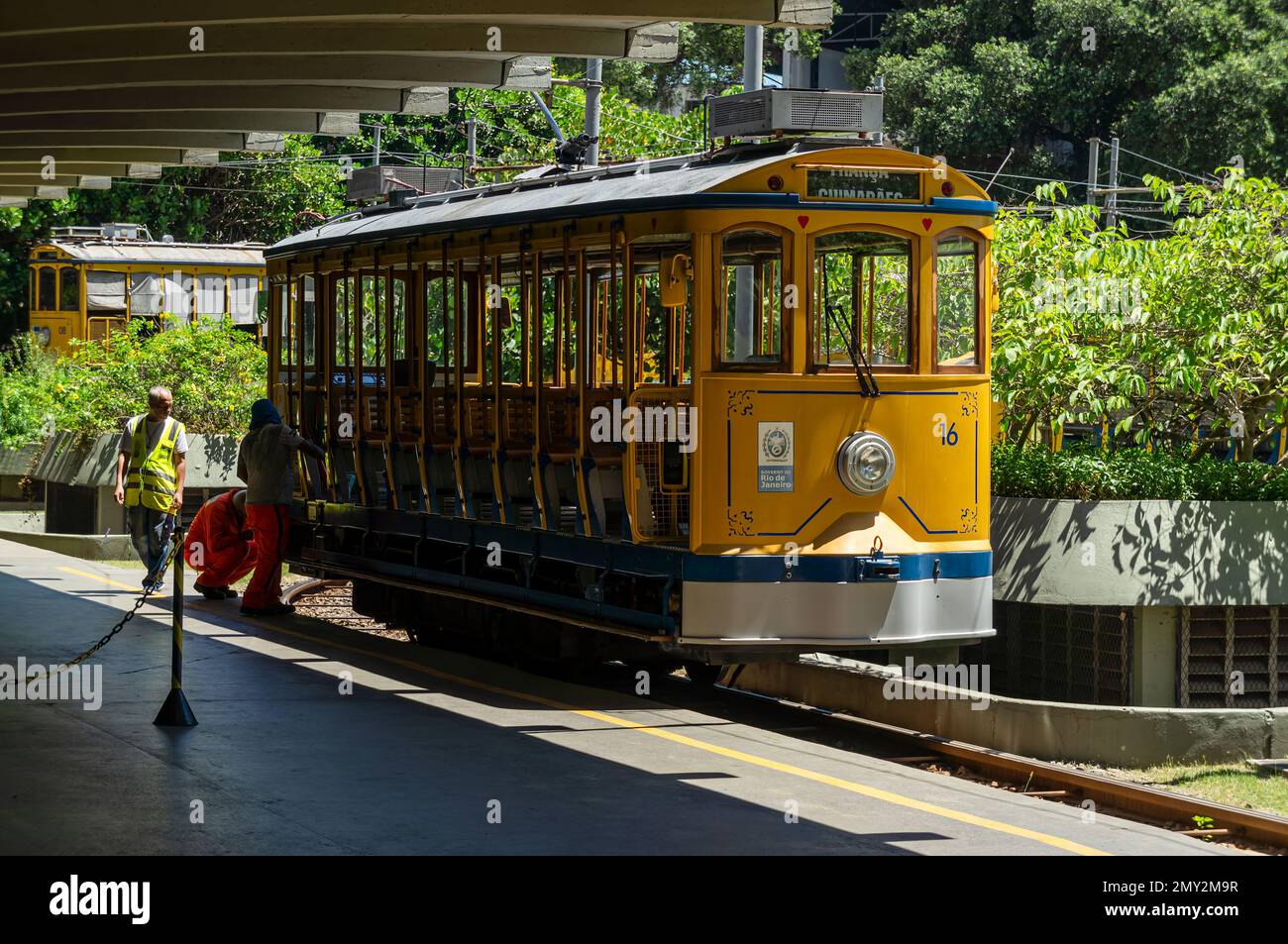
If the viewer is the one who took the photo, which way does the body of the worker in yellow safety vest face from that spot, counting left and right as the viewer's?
facing the viewer

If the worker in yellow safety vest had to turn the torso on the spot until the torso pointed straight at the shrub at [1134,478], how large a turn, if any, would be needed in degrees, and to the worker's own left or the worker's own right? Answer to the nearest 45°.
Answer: approximately 45° to the worker's own left

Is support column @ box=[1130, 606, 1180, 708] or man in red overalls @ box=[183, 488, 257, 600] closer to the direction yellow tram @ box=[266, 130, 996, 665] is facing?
the support column

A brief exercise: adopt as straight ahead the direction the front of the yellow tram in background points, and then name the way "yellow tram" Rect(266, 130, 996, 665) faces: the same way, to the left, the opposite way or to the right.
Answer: to the left

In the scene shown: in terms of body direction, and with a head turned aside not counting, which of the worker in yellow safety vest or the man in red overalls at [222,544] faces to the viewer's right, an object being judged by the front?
the man in red overalls

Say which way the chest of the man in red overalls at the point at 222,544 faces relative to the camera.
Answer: to the viewer's right

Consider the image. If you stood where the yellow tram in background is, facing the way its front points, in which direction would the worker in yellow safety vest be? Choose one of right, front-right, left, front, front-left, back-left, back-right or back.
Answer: front-left

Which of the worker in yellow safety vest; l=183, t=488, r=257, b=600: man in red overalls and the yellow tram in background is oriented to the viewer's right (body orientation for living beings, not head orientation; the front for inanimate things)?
the man in red overalls

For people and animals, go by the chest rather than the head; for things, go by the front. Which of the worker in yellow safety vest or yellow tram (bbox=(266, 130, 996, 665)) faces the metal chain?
the worker in yellow safety vest

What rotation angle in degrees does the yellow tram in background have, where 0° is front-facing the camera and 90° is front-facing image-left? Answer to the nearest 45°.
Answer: approximately 45°
